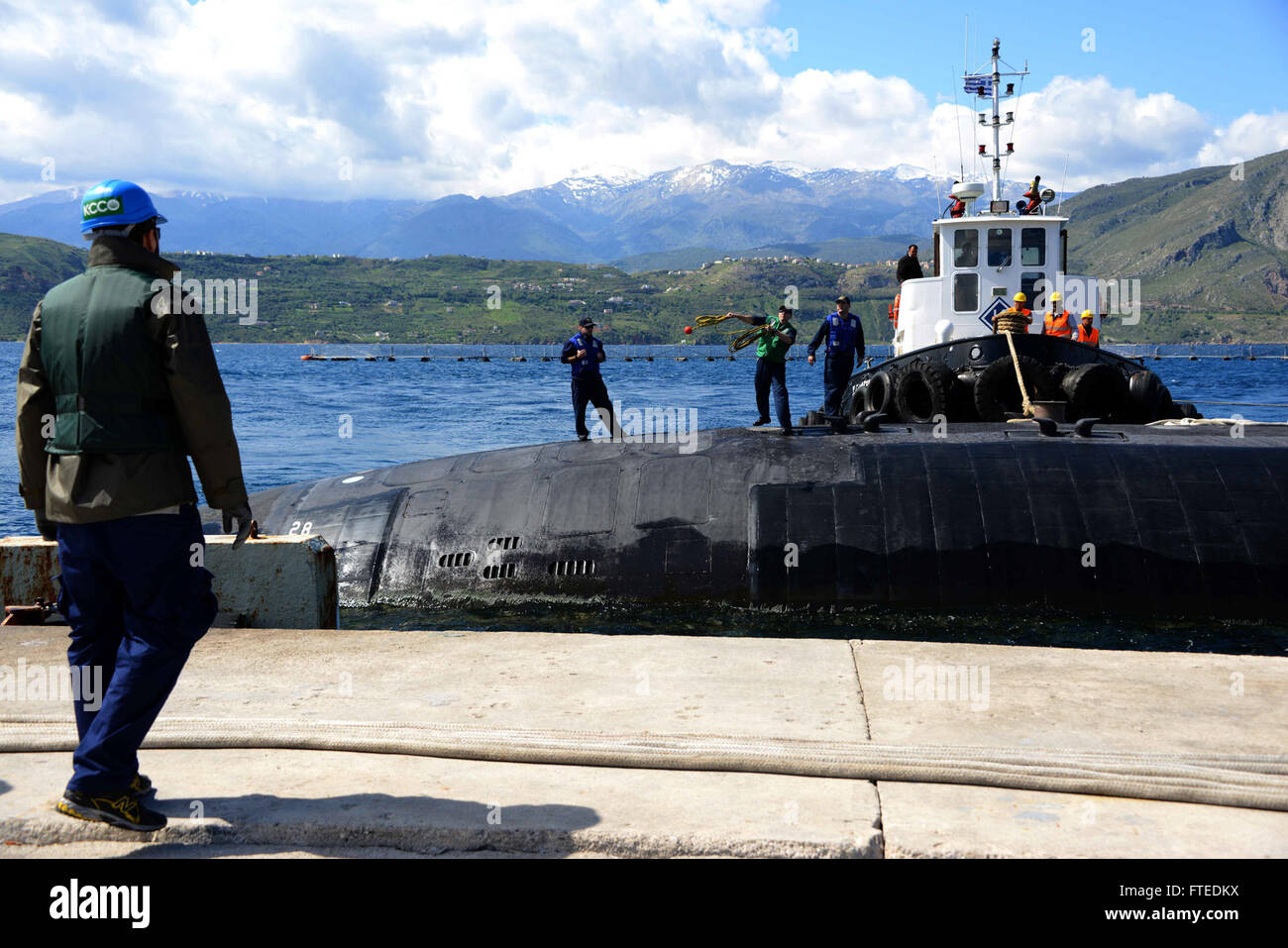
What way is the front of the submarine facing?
to the viewer's left

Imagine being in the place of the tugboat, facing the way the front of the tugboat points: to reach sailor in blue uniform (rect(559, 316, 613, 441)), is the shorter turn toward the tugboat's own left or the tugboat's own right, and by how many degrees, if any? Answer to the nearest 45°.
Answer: approximately 45° to the tugboat's own right

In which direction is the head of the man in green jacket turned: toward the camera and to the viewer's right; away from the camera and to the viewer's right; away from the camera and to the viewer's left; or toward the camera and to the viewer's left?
away from the camera and to the viewer's right

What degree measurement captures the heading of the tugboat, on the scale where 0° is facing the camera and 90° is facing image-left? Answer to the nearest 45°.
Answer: approximately 0°

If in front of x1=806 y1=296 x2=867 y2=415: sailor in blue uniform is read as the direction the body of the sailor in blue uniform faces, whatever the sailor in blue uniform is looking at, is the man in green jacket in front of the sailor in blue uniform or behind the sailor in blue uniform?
in front

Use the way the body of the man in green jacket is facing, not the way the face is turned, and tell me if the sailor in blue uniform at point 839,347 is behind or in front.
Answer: in front

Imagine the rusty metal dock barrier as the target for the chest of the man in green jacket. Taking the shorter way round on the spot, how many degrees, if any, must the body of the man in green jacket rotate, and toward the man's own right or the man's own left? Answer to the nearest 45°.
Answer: approximately 45° to the man's own left

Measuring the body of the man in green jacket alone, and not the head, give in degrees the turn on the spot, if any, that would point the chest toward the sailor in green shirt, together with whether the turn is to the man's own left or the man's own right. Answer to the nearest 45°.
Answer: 0° — they already face them

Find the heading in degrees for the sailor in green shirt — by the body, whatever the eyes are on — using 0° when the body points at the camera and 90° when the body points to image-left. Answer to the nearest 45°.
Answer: approximately 45°

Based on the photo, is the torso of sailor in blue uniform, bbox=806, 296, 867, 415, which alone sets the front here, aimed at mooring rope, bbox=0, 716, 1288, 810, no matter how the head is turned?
yes

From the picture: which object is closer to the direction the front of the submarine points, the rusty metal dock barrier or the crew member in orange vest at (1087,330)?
the rusty metal dock barrier
